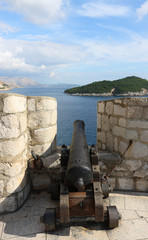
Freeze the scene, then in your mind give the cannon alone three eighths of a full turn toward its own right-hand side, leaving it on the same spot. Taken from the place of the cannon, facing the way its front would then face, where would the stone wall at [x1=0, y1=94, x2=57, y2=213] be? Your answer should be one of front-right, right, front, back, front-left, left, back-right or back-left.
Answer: back

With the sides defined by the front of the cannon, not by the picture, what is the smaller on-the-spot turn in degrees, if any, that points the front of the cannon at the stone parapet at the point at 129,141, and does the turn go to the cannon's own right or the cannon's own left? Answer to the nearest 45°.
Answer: approximately 45° to the cannon's own right

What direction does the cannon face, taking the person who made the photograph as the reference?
facing away from the viewer
